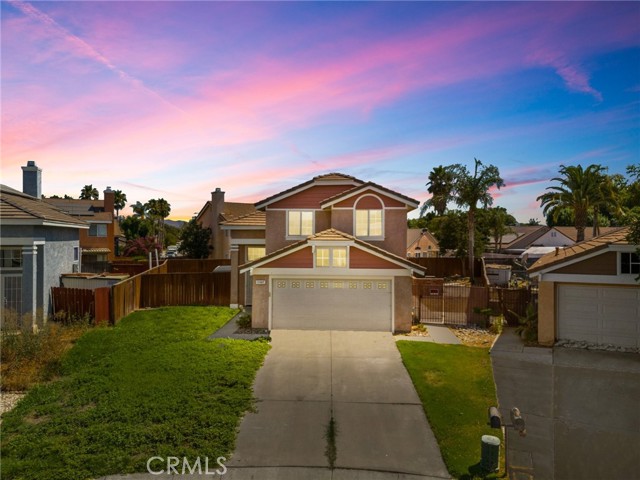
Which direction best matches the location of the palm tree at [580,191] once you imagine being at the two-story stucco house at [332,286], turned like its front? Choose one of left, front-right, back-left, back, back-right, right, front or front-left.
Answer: back-left

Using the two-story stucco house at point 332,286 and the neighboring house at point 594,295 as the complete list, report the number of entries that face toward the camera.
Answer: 2

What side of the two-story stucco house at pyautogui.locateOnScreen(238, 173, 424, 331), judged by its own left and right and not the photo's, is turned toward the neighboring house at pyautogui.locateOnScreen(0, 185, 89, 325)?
right

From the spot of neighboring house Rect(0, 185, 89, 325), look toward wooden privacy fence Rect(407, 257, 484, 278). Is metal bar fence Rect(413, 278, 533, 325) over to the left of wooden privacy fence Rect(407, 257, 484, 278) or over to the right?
right

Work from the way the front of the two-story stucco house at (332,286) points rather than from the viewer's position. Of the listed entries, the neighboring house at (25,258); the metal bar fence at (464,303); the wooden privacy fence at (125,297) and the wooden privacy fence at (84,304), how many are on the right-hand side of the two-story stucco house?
3

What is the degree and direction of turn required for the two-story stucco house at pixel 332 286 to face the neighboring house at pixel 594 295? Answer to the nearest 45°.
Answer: approximately 90° to its left

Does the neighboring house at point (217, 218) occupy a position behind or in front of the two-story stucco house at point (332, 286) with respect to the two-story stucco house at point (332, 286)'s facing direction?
behind

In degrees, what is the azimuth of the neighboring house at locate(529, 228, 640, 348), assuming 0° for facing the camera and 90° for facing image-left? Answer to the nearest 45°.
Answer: approximately 0°

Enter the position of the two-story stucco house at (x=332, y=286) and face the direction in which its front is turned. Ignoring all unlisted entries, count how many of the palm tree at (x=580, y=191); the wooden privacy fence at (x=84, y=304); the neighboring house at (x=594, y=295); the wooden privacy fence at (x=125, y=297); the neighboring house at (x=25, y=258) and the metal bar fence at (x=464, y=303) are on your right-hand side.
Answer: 3

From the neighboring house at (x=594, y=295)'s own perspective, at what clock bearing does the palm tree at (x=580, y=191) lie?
The palm tree is roughly at 6 o'clock from the neighboring house.

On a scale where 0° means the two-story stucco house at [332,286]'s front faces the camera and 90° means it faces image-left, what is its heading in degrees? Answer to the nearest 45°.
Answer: approximately 0°

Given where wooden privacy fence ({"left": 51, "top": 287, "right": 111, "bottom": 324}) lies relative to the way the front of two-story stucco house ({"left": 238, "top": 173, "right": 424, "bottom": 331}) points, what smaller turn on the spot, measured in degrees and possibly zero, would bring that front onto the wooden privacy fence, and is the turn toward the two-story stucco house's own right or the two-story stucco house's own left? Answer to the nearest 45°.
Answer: approximately 90° to the two-story stucco house's own right
